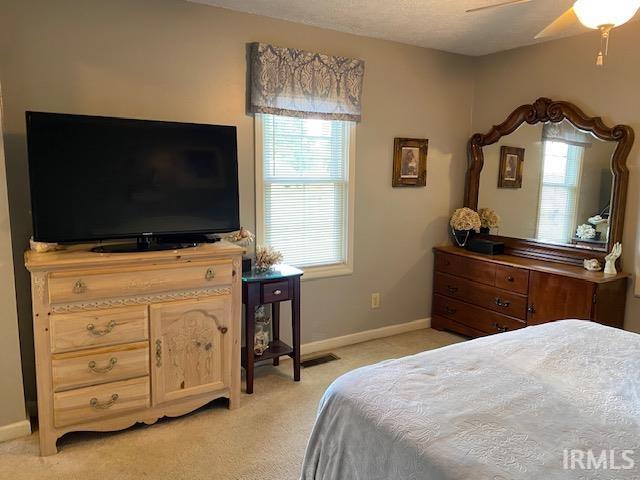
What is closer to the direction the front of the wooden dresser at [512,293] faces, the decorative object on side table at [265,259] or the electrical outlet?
the decorative object on side table

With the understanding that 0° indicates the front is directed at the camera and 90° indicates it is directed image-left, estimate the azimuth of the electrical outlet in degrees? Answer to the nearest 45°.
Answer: approximately 0°

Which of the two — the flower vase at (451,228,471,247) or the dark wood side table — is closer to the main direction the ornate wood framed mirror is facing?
the dark wood side table

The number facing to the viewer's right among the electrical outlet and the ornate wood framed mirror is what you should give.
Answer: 0

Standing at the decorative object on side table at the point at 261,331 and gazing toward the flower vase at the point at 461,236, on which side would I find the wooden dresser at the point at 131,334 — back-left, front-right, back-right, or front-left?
back-right

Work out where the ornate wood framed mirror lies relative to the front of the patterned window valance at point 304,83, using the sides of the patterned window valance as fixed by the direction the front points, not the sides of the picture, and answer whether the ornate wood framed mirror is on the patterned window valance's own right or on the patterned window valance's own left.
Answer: on the patterned window valance's own left

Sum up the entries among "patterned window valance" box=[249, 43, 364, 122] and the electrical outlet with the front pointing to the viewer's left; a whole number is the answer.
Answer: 0

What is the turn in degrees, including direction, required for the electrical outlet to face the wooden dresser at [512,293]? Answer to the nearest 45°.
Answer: approximately 90° to its left

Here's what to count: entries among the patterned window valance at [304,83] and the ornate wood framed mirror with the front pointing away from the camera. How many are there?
0

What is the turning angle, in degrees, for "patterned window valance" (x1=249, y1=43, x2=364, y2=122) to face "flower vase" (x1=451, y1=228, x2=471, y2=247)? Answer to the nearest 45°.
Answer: approximately 90° to its left

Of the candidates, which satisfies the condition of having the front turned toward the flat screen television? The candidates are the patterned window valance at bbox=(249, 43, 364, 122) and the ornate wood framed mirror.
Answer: the ornate wood framed mirror

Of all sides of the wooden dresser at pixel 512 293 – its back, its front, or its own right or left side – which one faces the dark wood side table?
front

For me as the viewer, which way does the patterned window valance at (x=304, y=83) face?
facing the viewer and to the right of the viewer

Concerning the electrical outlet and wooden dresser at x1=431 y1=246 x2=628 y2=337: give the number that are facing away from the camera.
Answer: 0

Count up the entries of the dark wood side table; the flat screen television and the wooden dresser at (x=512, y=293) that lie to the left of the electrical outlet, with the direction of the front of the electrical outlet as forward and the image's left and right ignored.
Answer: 1
